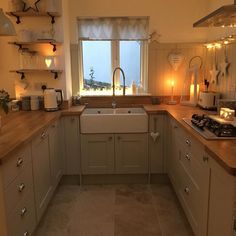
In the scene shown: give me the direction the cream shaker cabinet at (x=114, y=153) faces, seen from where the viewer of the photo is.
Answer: facing the viewer

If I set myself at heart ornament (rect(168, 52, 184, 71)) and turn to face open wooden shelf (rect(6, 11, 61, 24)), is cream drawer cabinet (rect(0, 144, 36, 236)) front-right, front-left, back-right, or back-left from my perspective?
front-left

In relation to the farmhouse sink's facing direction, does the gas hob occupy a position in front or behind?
in front

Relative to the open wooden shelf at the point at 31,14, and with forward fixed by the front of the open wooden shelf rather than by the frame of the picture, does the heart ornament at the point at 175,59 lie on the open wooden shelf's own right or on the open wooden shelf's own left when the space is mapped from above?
on the open wooden shelf's own left

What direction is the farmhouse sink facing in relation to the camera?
toward the camera

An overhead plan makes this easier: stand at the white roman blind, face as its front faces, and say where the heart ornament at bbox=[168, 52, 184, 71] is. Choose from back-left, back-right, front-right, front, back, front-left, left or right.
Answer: left

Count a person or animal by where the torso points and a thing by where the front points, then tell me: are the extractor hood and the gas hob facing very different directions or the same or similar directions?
same or similar directions

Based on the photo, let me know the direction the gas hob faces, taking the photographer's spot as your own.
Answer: facing the viewer and to the left of the viewer

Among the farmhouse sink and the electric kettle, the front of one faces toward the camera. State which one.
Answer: the farmhouse sink

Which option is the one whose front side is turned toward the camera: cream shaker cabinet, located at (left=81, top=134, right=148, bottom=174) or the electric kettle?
the cream shaker cabinet

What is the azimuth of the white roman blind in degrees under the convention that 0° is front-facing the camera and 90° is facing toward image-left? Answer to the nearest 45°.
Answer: approximately 0°
